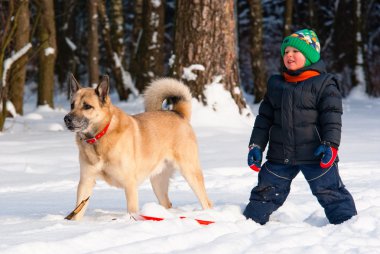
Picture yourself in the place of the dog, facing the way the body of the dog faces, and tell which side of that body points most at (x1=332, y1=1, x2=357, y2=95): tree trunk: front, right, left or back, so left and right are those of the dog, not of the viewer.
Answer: back

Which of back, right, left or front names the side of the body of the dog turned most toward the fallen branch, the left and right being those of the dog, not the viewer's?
front

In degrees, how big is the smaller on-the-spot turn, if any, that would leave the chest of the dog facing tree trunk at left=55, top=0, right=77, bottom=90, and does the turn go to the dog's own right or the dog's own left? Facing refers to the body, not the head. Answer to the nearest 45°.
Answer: approximately 135° to the dog's own right

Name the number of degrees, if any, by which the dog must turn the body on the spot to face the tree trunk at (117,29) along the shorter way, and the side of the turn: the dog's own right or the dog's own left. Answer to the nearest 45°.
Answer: approximately 135° to the dog's own right

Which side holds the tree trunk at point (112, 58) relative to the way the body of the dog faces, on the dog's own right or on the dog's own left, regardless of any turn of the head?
on the dog's own right

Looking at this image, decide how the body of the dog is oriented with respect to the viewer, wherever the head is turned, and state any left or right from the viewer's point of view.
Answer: facing the viewer and to the left of the viewer

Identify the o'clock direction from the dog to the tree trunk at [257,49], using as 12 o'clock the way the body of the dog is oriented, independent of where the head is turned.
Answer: The tree trunk is roughly at 5 o'clock from the dog.

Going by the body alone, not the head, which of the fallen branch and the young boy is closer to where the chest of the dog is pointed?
the fallen branch

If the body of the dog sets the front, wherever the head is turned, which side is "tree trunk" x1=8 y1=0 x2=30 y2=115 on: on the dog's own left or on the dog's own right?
on the dog's own right
